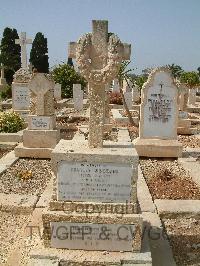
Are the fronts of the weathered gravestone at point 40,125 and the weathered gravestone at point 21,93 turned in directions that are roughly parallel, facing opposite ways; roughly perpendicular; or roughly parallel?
roughly parallel

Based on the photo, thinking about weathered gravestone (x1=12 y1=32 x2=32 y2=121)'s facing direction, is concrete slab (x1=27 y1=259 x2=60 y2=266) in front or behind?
in front

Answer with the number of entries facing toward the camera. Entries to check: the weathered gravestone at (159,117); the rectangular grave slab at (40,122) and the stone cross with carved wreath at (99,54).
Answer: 3

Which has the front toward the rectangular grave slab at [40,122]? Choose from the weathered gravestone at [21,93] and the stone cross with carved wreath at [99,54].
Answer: the weathered gravestone

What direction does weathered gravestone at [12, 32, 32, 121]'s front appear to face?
toward the camera

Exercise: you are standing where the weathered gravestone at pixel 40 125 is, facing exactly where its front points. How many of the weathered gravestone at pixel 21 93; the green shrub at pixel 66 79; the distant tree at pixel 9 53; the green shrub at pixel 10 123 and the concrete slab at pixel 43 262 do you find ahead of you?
1

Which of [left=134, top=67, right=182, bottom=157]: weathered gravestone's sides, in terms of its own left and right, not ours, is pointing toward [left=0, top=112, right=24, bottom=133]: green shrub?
right

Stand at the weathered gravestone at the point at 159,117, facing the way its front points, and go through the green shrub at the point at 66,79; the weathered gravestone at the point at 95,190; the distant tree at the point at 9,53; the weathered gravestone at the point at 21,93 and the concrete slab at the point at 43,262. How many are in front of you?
2

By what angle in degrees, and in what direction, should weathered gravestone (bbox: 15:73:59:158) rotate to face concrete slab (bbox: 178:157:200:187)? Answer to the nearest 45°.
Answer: approximately 45° to its left

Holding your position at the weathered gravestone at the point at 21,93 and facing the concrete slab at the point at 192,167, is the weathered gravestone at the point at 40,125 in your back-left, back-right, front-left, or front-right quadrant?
front-right

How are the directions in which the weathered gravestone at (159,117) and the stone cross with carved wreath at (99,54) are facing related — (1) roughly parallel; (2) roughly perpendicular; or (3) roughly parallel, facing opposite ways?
roughly parallel

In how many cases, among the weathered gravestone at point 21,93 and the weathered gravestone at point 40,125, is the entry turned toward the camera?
2

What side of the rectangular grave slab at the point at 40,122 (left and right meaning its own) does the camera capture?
front

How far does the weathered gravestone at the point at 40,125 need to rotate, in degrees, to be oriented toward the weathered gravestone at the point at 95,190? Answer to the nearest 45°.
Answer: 0° — it already faces it

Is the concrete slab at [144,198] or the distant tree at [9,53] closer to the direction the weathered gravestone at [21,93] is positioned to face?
the concrete slab

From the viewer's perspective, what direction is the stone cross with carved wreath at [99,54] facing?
toward the camera
